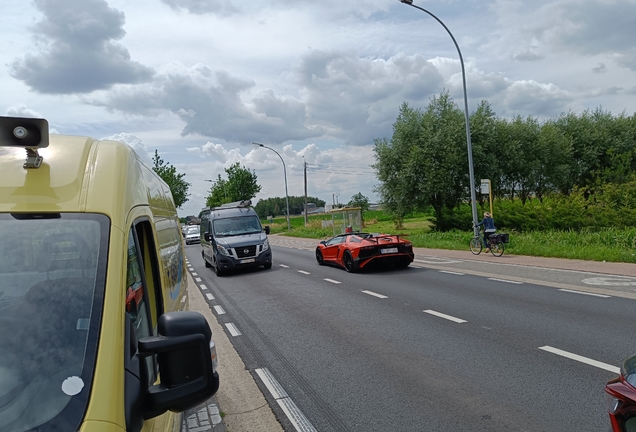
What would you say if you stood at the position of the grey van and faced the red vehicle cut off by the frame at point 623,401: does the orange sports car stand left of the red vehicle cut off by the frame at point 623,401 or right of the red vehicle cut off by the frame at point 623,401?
left

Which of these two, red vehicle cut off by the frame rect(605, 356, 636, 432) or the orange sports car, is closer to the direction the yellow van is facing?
the red vehicle cut off by the frame

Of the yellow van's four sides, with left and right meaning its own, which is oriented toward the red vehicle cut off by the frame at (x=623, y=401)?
left

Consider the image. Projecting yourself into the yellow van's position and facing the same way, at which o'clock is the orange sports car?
The orange sports car is roughly at 7 o'clock from the yellow van.

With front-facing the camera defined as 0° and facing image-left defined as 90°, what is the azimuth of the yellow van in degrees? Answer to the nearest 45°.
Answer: approximately 0°
